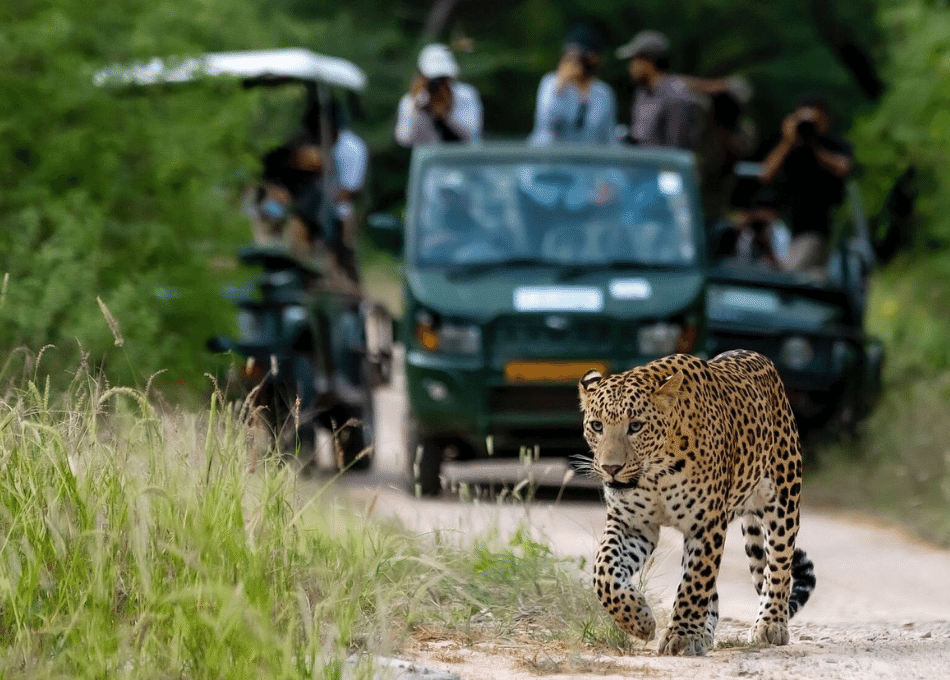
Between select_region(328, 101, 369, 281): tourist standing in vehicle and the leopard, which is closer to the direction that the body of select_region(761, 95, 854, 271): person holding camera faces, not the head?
the leopard

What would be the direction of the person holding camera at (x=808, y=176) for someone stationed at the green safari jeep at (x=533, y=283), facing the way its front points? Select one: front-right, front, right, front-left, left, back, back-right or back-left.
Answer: back-left

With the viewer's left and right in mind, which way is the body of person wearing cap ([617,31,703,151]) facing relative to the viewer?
facing the viewer and to the left of the viewer

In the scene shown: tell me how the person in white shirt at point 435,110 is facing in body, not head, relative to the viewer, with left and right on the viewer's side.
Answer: facing the viewer

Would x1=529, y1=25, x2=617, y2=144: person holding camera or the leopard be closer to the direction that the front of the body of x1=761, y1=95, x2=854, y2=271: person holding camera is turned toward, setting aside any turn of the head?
the leopard

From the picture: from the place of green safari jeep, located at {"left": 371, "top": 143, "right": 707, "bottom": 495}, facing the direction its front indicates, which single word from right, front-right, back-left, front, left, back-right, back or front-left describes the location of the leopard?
front

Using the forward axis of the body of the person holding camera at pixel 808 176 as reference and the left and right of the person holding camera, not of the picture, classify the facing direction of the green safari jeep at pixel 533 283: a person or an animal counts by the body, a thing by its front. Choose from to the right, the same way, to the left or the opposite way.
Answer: the same way

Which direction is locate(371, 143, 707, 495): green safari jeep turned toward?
toward the camera

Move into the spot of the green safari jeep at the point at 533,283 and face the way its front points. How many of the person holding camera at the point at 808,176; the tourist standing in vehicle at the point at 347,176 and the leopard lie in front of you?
1

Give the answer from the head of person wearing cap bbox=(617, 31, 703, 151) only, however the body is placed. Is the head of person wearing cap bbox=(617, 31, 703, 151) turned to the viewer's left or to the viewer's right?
to the viewer's left

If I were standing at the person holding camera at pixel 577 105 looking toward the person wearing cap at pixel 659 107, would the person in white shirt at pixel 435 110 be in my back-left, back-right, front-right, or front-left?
back-left

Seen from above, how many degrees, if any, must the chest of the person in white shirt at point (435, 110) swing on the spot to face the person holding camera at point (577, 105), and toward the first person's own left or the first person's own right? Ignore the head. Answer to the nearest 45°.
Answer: approximately 90° to the first person's own left

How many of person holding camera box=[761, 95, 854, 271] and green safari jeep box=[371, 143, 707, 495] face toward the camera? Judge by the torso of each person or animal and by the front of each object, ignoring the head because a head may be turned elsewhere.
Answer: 2

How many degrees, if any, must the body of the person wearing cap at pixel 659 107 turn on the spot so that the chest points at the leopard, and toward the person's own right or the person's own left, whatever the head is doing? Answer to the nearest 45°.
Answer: approximately 45° to the person's own left
